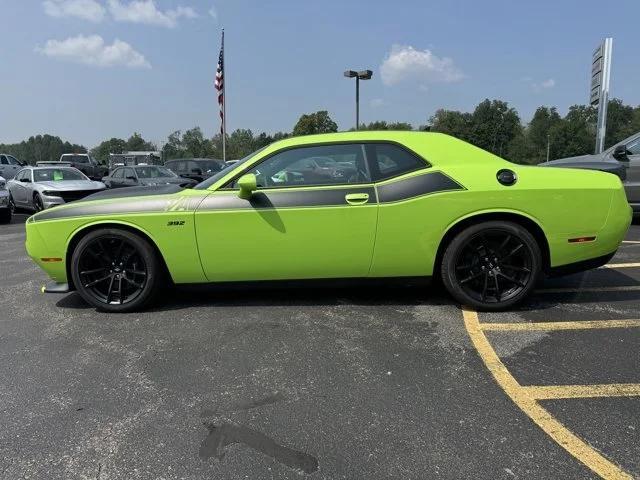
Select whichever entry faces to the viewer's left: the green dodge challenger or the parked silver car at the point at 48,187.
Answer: the green dodge challenger

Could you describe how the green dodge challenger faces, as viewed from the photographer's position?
facing to the left of the viewer

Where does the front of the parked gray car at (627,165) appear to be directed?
to the viewer's left

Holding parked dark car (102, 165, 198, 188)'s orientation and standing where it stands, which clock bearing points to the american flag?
The american flag is roughly at 8 o'clock from the parked dark car.

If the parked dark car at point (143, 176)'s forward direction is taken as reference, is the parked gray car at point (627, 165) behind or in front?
in front

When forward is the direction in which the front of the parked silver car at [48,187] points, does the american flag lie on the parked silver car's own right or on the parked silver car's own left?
on the parked silver car's own left

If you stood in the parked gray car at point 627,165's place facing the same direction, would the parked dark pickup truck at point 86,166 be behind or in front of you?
in front

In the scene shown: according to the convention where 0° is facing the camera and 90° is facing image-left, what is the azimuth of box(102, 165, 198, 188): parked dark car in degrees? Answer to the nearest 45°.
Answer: approximately 315°

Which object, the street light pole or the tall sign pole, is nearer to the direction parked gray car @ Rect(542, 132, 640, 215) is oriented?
the street light pole

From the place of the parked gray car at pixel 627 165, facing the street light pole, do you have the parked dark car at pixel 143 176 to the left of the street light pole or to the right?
left

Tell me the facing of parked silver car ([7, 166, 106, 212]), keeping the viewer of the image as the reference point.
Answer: facing the viewer and to the right of the viewer
